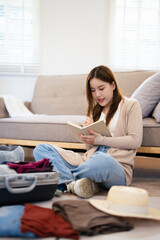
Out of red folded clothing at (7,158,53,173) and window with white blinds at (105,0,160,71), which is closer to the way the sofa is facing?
the red folded clothing

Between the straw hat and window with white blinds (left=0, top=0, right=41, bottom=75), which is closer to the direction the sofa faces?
the straw hat

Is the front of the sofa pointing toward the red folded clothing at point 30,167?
yes

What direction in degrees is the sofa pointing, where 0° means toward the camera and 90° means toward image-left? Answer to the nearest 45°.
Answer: approximately 0°

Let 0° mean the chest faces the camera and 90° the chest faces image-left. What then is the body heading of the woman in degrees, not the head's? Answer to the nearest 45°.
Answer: approximately 45°

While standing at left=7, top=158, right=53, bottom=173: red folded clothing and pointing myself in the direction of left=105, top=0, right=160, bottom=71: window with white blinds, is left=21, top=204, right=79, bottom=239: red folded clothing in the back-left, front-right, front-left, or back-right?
back-right
